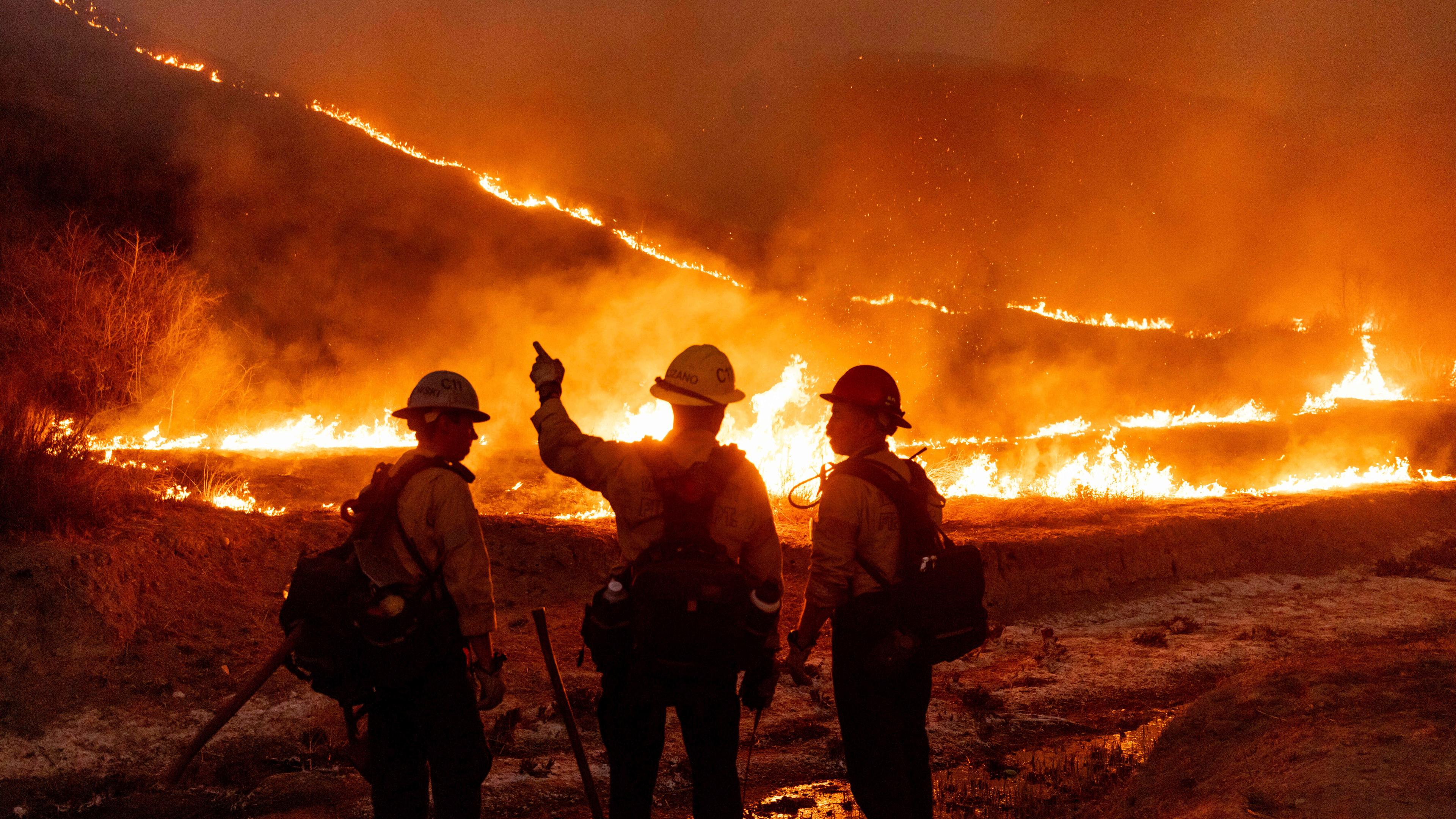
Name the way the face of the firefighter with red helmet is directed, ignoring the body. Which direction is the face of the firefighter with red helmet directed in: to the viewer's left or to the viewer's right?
to the viewer's left

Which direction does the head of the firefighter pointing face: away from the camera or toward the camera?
away from the camera

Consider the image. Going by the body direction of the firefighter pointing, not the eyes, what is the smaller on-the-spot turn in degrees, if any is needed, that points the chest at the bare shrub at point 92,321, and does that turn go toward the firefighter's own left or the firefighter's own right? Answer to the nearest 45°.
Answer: approximately 45° to the firefighter's own left

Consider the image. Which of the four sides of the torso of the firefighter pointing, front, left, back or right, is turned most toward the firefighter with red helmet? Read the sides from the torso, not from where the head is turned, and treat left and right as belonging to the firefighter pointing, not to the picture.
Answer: right

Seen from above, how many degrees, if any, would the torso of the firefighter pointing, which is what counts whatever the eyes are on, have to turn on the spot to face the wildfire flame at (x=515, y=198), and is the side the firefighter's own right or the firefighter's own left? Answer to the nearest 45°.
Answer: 0° — they already face it

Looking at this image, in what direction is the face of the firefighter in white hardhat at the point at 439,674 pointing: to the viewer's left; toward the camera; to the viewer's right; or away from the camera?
to the viewer's right

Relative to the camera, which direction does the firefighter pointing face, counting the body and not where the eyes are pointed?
away from the camera

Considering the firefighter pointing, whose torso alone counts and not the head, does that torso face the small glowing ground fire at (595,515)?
yes

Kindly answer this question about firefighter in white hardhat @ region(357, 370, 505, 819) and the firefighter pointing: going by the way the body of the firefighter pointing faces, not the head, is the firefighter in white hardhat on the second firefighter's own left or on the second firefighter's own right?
on the second firefighter's own left
